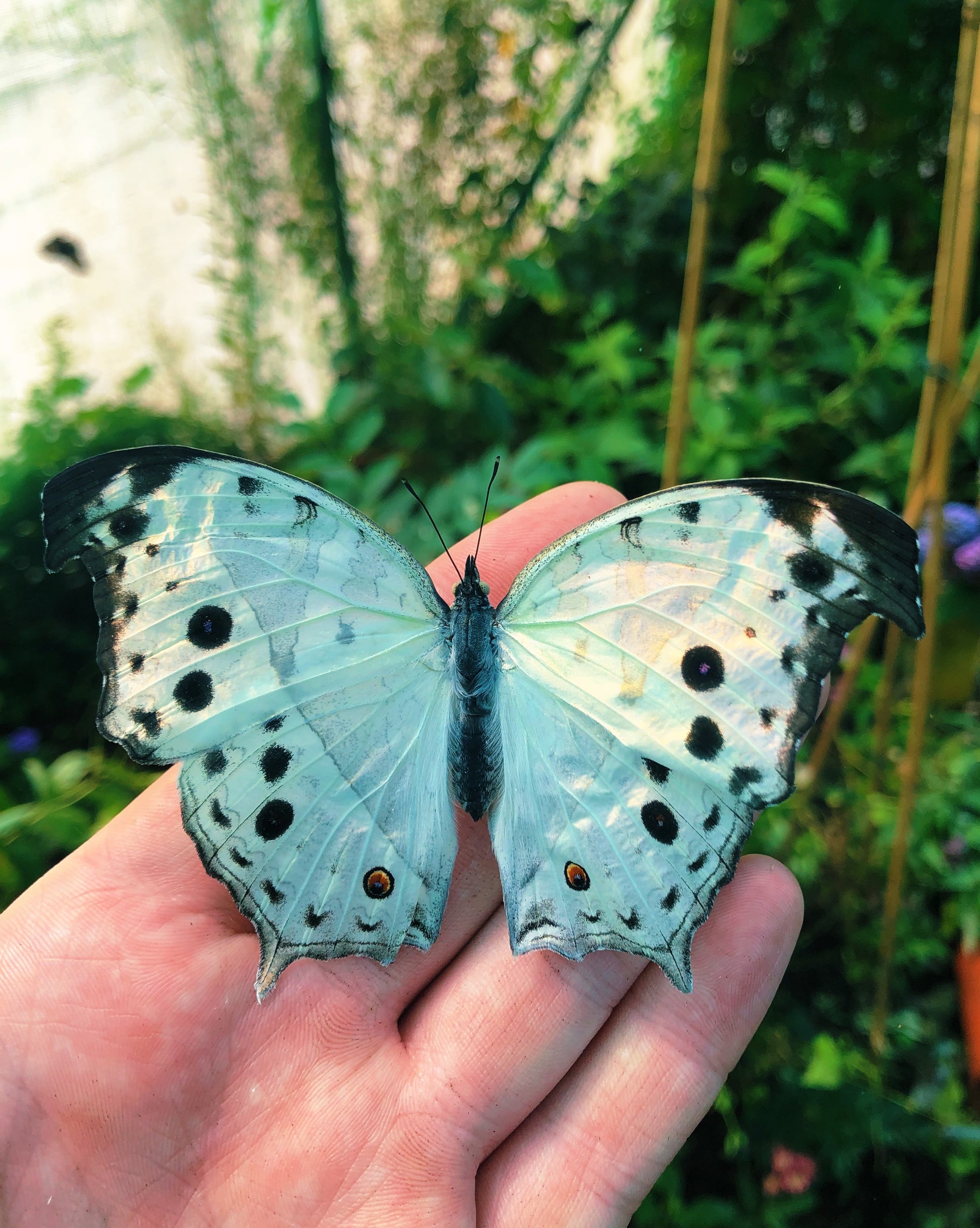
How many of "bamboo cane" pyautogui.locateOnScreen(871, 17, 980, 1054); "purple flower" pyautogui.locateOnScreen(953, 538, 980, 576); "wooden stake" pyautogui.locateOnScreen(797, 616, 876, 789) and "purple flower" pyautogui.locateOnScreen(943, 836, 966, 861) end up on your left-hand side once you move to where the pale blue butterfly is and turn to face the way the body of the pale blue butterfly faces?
0

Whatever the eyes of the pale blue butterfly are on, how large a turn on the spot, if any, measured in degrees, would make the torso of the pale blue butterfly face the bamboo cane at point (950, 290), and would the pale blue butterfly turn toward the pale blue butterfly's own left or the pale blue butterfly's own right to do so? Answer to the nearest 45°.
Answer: approximately 45° to the pale blue butterfly's own right

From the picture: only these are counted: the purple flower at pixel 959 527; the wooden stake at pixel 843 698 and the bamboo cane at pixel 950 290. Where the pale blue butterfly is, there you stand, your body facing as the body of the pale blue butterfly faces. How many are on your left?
0

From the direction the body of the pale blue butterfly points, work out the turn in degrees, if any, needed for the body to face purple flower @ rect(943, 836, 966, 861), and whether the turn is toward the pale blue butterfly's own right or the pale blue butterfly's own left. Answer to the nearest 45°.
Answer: approximately 90° to the pale blue butterfly's own right

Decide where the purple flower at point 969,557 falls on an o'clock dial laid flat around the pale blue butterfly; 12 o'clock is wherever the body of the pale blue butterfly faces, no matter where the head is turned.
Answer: The purple flower is roughly at 2 o'clock from the pale blue butterfly.

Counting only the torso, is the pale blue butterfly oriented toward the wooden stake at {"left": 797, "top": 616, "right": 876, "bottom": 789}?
no

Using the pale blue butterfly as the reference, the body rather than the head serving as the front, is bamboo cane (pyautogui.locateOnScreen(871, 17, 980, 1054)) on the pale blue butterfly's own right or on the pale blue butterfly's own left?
on the pale blue butterfly's own right

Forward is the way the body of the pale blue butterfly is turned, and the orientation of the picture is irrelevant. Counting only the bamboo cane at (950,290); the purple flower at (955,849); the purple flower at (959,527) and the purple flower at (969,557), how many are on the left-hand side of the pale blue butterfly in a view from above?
0

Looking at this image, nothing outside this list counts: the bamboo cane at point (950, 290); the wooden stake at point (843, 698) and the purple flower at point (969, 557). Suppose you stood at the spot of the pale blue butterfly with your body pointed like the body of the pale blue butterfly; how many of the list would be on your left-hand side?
0

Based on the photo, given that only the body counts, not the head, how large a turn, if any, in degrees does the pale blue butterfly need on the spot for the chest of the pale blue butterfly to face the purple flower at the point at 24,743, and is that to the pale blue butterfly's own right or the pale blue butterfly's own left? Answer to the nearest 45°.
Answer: approximately 45° to the pale blue butterfly's own left

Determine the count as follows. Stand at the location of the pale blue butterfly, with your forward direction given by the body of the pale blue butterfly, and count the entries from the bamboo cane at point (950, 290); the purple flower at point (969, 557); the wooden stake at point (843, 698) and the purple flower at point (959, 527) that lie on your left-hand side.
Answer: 0

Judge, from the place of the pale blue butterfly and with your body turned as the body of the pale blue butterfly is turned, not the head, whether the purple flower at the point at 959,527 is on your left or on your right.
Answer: on your right

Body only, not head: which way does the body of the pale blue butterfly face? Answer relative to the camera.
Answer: away from the camera
